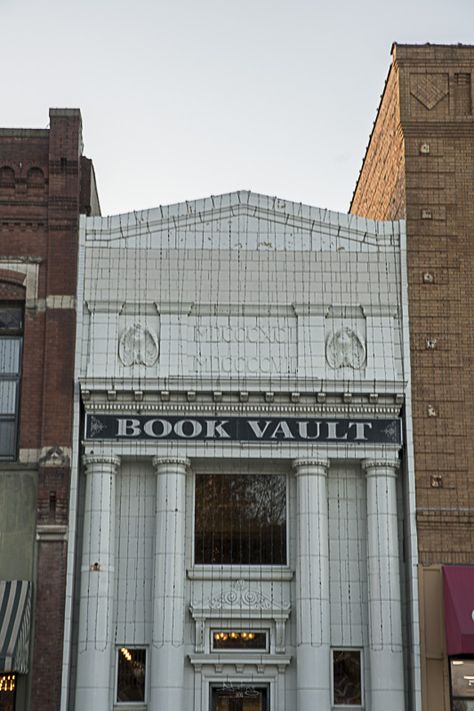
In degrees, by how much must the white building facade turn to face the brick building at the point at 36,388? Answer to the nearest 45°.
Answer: approximately 90° to its right

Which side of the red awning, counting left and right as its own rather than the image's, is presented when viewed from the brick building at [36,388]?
right

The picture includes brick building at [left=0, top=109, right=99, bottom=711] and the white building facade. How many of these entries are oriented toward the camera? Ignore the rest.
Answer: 2

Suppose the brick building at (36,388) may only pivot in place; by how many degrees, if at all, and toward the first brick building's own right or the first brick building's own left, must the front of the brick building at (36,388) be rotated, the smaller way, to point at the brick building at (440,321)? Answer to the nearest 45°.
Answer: approximately 90° to the first brick building's own left

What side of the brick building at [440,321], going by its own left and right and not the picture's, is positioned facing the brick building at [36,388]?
right

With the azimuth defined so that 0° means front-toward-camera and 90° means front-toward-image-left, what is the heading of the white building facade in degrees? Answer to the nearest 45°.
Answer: approximately 0°

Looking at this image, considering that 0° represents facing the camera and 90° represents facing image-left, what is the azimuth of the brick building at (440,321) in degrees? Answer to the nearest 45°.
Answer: approximately 0°

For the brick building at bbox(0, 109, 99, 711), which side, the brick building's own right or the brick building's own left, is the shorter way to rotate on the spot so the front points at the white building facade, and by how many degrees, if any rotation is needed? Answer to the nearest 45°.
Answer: approximately 90° to the brick building's own left

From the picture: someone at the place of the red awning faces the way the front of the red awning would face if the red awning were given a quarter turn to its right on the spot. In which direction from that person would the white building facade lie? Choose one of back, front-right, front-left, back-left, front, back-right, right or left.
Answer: front

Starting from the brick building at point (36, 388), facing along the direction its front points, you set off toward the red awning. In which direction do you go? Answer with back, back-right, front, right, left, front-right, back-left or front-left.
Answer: left
